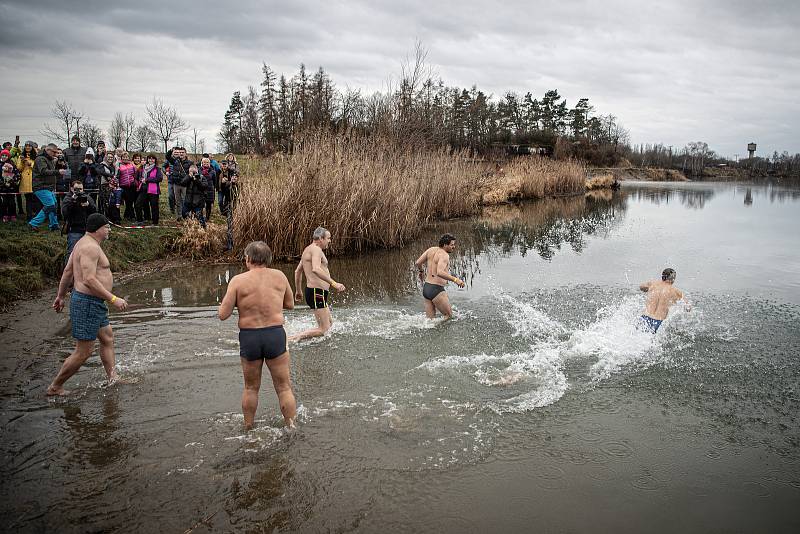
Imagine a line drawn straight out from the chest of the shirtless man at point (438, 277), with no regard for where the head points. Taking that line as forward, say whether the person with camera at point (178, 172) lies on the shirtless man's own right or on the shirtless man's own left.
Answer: on the shirtless man's own left

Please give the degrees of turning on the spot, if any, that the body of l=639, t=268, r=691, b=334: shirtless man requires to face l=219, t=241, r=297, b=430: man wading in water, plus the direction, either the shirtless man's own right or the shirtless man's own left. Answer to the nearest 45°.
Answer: approximately 180°

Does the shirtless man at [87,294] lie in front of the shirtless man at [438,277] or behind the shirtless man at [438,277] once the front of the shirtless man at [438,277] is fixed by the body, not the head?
behind

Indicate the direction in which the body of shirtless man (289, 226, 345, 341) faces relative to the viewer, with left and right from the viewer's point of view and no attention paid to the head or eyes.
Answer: facing to the right of the viewer

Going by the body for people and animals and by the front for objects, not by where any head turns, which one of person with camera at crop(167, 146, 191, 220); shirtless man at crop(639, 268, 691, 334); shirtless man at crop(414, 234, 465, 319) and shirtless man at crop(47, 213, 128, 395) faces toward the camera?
the person with camera

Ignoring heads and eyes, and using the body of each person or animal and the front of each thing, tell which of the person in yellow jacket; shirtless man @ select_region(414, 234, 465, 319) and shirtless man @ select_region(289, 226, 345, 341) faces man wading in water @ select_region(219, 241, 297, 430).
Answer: the person in yellow jacket

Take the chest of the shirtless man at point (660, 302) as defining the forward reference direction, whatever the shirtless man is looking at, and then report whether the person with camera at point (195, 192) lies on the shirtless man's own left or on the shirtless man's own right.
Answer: on the shirtless man's own left

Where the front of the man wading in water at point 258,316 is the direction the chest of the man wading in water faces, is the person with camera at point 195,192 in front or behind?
in front

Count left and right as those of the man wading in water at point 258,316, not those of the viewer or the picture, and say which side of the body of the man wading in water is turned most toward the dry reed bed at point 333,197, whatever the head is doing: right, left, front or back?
front

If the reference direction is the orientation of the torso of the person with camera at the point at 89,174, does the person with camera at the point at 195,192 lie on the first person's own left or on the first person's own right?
on the first person's own left

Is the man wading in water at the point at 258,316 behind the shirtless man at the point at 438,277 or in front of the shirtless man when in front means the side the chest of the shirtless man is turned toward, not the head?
behind

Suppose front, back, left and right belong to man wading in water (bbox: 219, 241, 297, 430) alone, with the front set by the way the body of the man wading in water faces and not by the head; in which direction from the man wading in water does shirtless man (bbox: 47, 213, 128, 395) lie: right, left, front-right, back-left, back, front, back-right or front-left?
front-left

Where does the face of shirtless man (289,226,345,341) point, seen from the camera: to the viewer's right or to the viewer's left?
to the viewer's right

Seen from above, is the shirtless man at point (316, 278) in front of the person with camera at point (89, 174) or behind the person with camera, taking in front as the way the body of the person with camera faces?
in front
